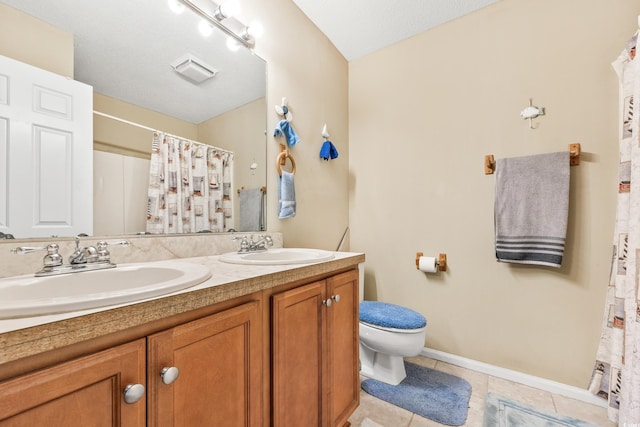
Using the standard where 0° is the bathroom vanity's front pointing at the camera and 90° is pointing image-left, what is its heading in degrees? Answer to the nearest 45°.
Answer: approximately 315°

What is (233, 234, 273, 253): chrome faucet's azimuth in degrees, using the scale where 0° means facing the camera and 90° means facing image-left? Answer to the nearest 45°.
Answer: approximately 315°

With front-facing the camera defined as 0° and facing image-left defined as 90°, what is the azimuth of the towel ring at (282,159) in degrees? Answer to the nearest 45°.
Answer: approximately 315°

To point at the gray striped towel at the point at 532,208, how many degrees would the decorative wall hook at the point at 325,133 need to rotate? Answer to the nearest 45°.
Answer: approximately 45° to its left

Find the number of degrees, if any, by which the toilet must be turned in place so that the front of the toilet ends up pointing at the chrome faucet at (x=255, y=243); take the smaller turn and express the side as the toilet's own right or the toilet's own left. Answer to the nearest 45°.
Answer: approximately 90° to the toilet's own right
